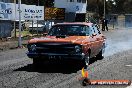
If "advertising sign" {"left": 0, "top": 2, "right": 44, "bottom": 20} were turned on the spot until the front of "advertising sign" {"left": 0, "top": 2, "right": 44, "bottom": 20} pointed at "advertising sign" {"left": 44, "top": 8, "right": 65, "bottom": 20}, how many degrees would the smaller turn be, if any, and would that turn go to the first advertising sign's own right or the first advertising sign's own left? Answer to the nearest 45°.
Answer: approximately 135° to the first advertising sign's own left

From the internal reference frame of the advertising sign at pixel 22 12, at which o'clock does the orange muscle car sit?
The orange muscle car is roughly at 12 o'clock from the advertising sign.

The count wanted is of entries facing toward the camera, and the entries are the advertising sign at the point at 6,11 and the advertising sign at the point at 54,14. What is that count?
2

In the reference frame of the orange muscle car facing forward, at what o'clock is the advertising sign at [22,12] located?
The advertising sign is roughly at 4 o'clock from the orange muscle car.

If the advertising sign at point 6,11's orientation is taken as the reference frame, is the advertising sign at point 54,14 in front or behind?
behind

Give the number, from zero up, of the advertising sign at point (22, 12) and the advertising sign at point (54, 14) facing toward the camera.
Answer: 2
